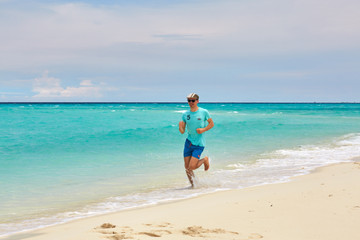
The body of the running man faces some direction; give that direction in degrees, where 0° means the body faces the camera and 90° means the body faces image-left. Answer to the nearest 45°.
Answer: approximately 45°
